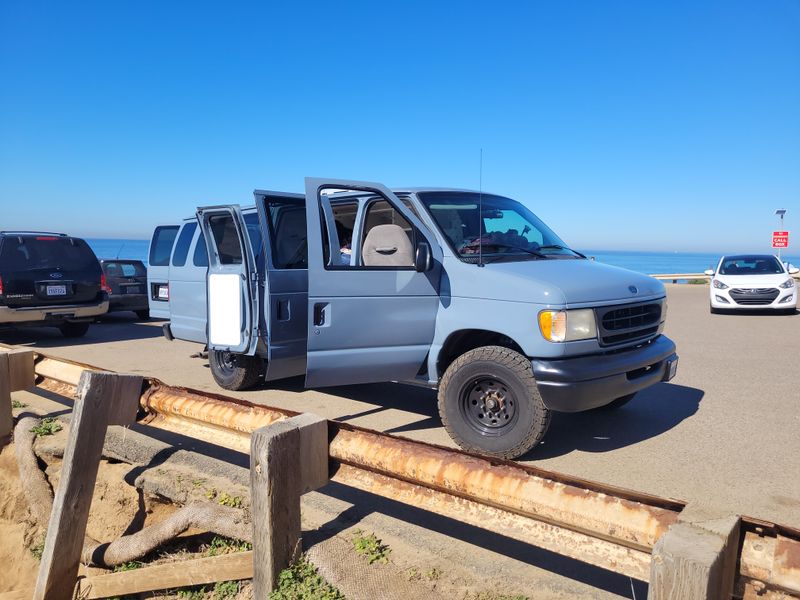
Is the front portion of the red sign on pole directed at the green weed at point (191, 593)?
yes

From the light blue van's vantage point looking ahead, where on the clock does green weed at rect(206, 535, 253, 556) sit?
The green weed is roughly at 3 o'clock from the light blue van.

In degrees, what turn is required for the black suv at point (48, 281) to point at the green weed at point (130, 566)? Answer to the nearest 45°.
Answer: approximately 180°

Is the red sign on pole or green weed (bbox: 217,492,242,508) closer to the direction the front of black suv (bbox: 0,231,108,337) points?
the red sign on pole

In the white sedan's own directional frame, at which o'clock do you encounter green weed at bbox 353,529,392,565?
The green weed is roughly at 12 o'clock from the white sedan.

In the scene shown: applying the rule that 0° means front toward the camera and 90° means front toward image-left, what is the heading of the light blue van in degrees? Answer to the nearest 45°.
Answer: approximately 315°

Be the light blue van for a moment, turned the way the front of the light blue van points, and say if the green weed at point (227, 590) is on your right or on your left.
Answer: on your right

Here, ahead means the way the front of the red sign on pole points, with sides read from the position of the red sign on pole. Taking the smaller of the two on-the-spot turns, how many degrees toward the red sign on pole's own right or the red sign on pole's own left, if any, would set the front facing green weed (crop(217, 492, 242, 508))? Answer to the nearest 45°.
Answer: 0° — it already faces it

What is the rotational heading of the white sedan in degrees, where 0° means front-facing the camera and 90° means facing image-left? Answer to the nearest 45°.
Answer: approximately 0°

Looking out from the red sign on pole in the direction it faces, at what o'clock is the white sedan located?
The white sedan is roughly at 12 o'clock from the red sign on pole.

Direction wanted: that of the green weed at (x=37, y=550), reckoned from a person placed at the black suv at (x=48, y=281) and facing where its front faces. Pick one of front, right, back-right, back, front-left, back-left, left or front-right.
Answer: back

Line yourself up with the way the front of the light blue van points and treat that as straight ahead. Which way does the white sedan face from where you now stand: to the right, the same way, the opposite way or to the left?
to the right

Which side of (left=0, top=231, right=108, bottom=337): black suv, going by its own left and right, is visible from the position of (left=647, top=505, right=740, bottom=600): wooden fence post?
back

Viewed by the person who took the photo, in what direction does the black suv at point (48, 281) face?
facing away from the viewer
